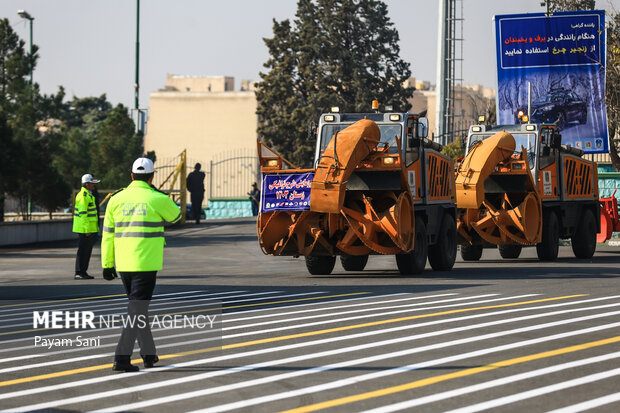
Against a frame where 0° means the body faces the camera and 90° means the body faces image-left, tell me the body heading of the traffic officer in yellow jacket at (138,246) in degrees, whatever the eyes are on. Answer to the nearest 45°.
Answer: approximately 180°

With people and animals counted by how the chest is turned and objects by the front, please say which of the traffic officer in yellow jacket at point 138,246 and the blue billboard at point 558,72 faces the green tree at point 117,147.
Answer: the traffic officer in yellow jacket

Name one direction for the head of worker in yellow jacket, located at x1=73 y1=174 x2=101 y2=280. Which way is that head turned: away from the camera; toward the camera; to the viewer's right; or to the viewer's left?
to the viewer's right

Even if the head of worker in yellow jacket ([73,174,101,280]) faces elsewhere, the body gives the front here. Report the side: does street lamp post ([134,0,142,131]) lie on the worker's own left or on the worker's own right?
on the worker's own left

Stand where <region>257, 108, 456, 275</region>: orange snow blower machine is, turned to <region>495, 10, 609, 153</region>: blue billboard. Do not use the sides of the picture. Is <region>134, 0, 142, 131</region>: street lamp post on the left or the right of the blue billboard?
left

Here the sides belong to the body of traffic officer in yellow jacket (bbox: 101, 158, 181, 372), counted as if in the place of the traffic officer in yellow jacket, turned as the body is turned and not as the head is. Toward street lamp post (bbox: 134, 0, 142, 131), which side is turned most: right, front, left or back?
front

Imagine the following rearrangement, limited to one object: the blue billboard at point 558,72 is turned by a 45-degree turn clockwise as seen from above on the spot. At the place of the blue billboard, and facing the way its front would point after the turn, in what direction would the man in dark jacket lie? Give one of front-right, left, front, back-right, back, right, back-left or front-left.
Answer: front-right

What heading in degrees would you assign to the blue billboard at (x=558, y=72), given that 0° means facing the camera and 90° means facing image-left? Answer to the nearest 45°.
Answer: approximately 0°

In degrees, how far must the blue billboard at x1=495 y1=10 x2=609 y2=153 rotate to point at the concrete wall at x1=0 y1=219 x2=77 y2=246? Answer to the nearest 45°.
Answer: approximately 45° to its right

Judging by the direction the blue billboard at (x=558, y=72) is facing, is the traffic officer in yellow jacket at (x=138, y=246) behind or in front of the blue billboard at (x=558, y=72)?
in front

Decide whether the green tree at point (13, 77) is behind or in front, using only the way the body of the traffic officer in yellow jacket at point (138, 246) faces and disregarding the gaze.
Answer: in front
